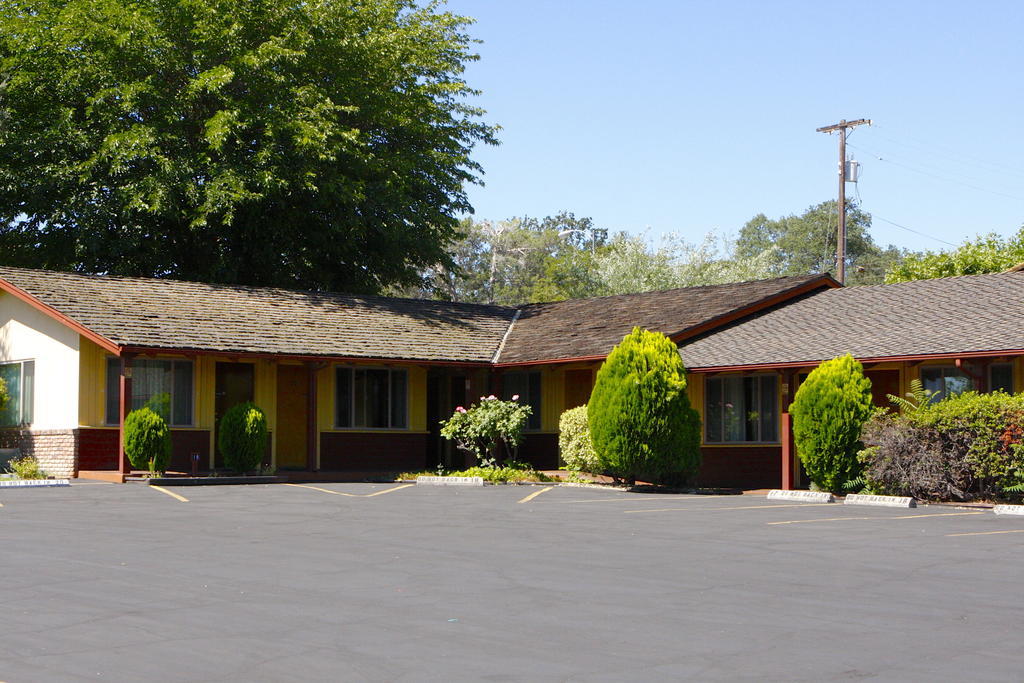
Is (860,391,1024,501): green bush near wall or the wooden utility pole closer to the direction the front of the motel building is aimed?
the green bush near wall

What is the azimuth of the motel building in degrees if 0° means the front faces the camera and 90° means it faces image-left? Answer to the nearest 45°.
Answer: approximately 0°

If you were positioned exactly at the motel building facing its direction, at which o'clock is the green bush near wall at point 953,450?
The green bush near wall is roughly at 10 o'clock from the motel building.

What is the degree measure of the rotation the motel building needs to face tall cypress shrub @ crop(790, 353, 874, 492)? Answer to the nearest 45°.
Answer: approximately 45° to its left

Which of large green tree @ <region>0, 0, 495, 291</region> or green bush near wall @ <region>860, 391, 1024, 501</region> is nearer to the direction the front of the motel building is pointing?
the green bush near wall

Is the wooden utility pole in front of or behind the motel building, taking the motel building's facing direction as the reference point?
behind

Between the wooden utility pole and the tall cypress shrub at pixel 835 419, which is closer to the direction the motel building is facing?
the tall cypress shrub

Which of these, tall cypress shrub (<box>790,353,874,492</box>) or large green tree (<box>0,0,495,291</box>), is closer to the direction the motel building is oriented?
the tall cypress shrub

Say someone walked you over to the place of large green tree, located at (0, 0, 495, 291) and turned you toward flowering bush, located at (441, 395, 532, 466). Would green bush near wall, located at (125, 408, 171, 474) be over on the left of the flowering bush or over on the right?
right
